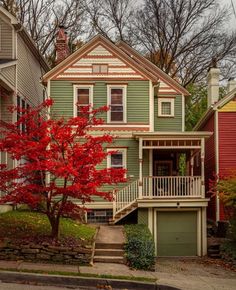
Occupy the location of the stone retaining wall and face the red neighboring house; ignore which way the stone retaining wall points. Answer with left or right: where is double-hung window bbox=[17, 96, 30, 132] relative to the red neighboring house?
left

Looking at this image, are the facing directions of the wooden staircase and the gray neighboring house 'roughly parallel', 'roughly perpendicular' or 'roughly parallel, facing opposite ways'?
roughly perpendicular

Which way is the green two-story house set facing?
toward the camera

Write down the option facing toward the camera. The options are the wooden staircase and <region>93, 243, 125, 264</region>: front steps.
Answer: the front steps

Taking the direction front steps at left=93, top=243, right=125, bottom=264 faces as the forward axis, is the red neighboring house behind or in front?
behind

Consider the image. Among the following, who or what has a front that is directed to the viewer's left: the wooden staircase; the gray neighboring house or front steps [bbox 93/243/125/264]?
the wooden staircase

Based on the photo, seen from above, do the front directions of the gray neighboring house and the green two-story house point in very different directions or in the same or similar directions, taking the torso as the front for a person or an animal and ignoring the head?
same or similar directions

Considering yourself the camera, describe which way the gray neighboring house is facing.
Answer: facing the viewer

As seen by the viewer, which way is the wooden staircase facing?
to the viewer's left

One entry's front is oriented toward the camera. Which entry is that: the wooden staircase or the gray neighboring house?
the gray neighboring house

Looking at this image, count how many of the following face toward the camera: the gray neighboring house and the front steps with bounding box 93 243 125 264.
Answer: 2

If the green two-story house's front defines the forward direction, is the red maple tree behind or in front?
in front

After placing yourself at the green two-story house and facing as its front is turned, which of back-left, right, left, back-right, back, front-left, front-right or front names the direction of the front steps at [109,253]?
front
